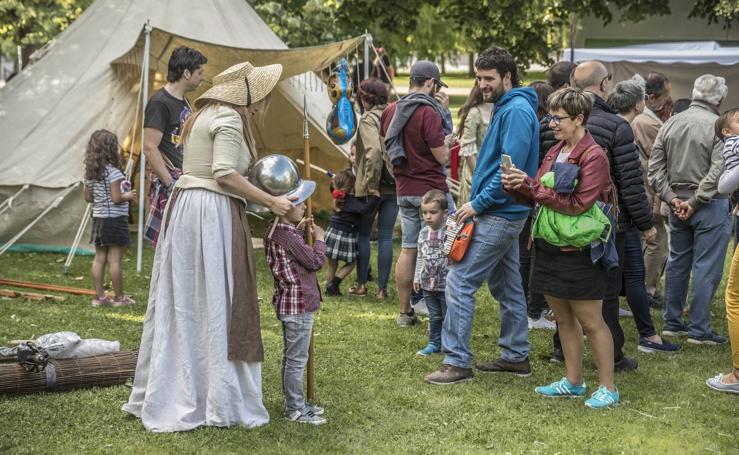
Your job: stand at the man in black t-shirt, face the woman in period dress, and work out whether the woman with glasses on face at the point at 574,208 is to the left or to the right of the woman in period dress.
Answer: left

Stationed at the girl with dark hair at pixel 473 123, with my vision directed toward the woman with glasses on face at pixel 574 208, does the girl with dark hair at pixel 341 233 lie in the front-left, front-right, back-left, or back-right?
back-right

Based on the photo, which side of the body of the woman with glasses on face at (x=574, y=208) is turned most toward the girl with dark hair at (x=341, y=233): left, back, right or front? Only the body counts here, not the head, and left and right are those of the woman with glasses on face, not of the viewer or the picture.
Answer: right
